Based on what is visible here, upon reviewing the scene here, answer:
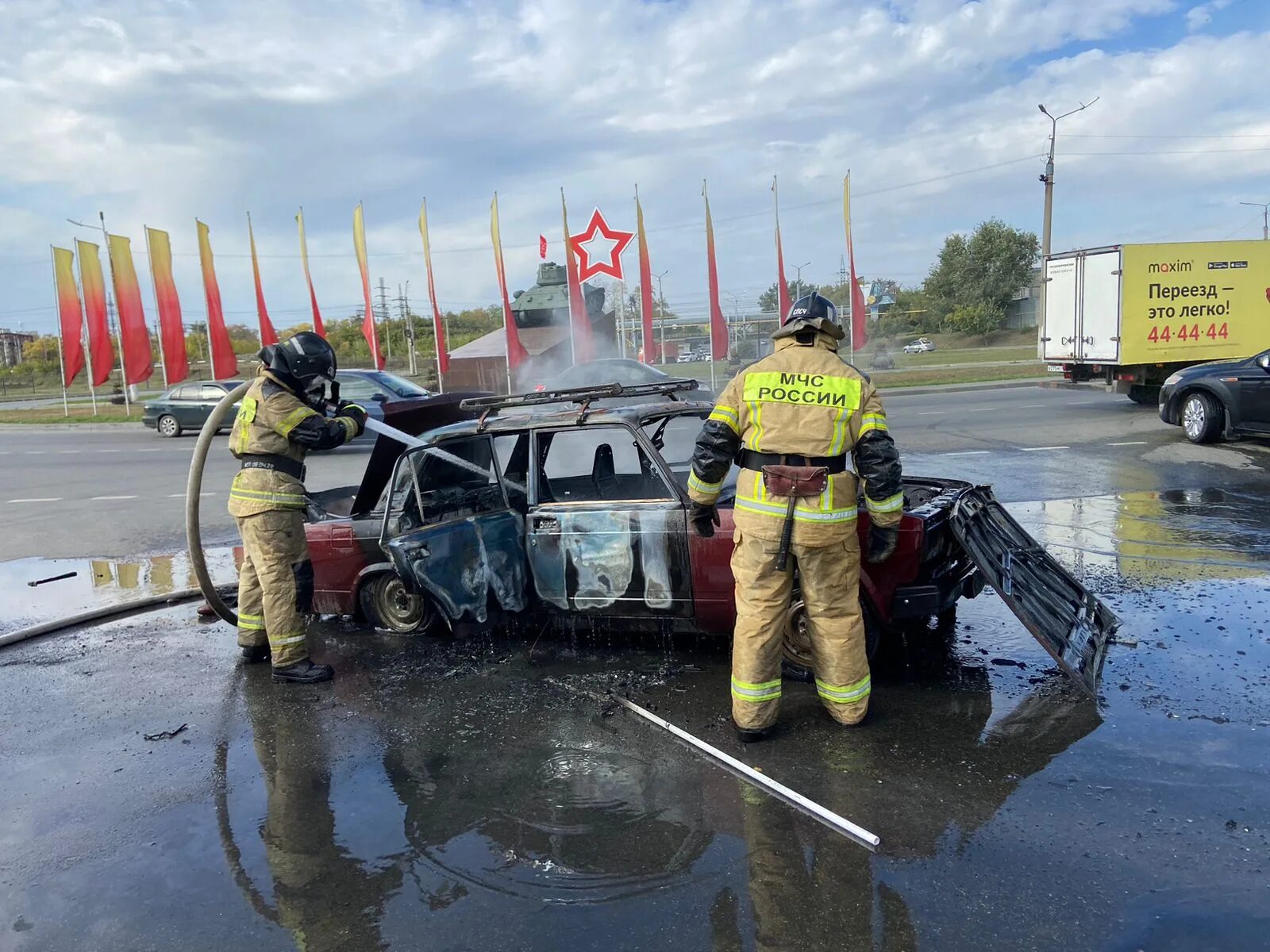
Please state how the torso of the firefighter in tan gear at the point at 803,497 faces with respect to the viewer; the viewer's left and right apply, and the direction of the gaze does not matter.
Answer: facing away from the viewer

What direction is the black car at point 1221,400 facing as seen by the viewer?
to the viewer's left

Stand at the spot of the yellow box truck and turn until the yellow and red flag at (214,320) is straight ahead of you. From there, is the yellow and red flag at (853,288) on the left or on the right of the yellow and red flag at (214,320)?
right

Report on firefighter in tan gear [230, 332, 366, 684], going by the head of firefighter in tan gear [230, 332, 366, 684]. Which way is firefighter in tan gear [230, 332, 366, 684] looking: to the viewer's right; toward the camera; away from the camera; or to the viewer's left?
to the viewer's right

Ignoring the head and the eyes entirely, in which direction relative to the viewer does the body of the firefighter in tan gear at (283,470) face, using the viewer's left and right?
facing to the right of the viewer

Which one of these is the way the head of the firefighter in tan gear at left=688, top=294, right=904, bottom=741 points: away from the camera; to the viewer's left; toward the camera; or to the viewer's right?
away from the camera
